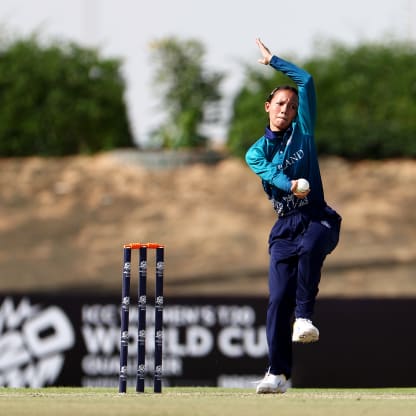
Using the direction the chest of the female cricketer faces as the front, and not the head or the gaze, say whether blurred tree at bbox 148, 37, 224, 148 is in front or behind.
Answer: behind

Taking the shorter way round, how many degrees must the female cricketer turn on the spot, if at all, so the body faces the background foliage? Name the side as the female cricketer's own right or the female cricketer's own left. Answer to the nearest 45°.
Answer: approximately 180°

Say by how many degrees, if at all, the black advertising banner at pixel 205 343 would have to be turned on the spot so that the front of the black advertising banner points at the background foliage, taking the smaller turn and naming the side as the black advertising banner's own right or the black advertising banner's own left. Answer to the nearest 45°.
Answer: approximately 180°

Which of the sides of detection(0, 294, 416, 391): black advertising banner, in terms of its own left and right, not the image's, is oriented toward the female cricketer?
front

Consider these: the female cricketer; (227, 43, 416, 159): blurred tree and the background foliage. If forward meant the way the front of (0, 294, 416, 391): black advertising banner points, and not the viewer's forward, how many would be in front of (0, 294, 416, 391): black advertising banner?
1

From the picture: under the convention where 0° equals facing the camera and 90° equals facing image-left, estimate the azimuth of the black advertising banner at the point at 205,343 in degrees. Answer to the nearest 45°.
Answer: approximately 0°

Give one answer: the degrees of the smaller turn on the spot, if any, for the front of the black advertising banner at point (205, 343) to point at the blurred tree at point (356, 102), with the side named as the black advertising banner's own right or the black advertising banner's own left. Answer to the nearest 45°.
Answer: approximately 180°

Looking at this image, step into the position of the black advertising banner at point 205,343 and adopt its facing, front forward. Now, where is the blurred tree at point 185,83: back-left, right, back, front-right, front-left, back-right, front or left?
back

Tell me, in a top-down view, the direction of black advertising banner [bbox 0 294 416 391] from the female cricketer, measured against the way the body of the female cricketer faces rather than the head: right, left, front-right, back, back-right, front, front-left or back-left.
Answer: back

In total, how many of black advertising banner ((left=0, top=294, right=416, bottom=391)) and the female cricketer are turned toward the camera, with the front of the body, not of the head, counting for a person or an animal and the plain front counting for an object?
2

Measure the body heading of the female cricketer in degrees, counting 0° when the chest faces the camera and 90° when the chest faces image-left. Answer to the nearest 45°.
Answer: approximately 0°
